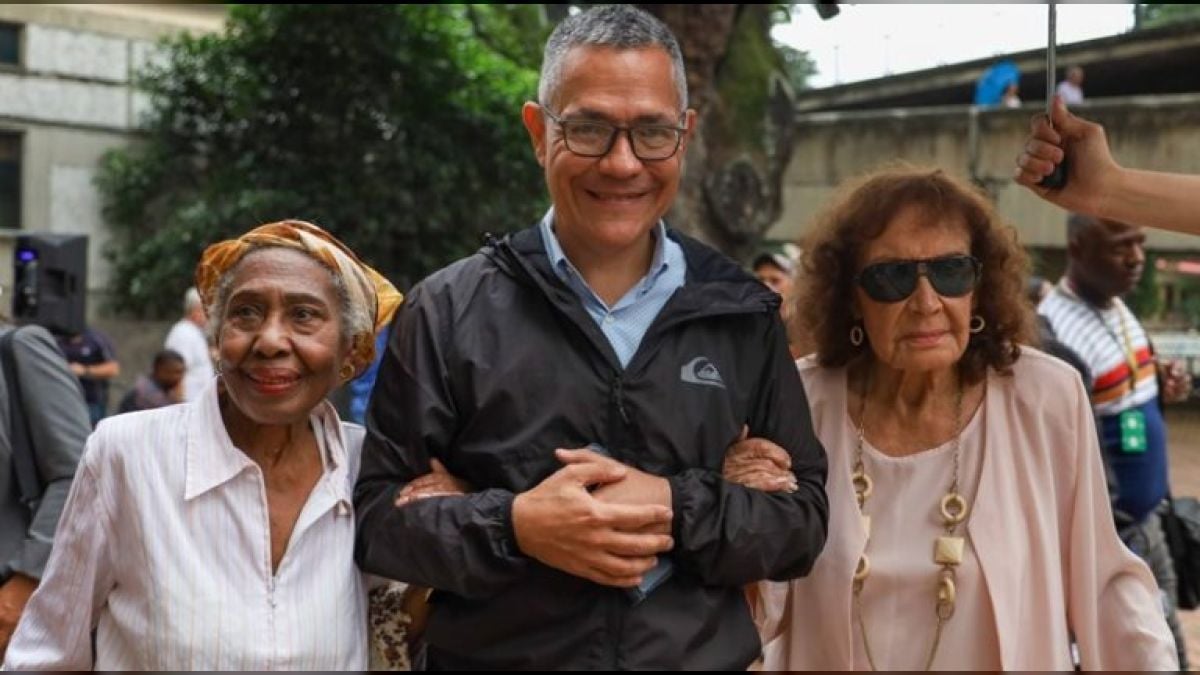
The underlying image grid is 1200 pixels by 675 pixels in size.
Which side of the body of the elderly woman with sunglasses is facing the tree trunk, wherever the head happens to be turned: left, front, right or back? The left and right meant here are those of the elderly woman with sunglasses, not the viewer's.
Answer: back

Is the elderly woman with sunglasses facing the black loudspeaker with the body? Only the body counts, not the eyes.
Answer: no

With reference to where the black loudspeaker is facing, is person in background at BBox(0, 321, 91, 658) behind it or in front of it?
in front

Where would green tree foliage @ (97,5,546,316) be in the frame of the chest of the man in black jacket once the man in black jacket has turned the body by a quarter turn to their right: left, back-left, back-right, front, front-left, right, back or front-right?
right

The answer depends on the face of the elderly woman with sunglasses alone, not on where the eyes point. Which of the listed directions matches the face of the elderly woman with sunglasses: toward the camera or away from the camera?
toward the camera

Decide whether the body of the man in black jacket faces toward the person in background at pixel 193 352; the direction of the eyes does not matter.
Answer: no

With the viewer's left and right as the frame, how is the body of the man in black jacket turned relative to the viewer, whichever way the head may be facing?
facing the viewer

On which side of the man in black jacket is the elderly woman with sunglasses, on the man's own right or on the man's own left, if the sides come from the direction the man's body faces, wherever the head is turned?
on the man's own left

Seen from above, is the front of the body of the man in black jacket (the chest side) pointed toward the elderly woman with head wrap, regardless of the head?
no

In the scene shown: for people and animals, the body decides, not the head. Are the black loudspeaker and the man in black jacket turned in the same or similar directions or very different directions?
same or similar directions

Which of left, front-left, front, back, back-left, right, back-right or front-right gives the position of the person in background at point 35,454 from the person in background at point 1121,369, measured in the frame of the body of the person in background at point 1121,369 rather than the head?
right

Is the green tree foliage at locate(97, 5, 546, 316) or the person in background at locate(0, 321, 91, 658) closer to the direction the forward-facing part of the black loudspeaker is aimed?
the person in background

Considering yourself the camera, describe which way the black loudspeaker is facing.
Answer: facing the viewer and to the left of the viewer

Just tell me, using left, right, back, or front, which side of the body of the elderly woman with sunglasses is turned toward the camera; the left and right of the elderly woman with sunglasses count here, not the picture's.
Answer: front

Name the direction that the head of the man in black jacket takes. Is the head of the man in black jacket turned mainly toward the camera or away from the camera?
toward the camera

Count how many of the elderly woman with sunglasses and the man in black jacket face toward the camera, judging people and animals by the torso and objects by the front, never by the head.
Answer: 2
